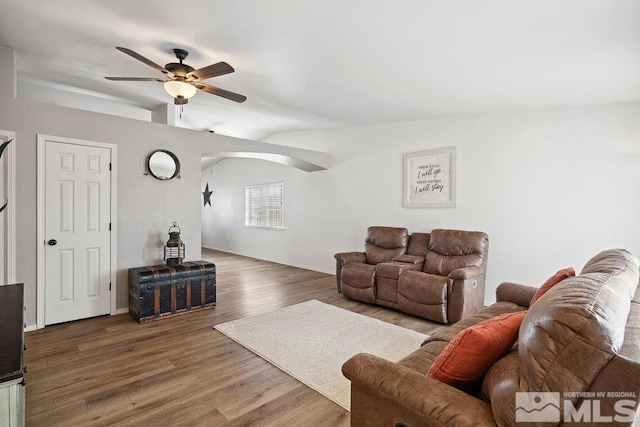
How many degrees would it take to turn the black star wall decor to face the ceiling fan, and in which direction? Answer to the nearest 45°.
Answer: approximately 45° to its left

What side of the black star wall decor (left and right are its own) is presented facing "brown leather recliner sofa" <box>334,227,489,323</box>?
left

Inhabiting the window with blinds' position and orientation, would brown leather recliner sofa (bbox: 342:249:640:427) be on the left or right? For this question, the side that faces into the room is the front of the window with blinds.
on its left

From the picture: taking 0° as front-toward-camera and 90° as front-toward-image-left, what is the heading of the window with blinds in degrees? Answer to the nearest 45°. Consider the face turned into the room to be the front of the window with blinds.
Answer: approximately 45°

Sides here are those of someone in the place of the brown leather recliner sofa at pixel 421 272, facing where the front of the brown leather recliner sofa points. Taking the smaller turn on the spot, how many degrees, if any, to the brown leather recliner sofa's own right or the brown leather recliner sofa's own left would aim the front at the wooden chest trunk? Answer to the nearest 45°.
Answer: approximately 45° to the brown leather recliner sofa's own right

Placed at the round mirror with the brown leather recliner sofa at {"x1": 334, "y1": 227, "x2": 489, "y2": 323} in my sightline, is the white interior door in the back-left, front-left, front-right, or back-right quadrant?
back-right

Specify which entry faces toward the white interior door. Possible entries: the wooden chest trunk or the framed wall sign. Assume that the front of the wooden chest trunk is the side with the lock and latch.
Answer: the framed wall sign
